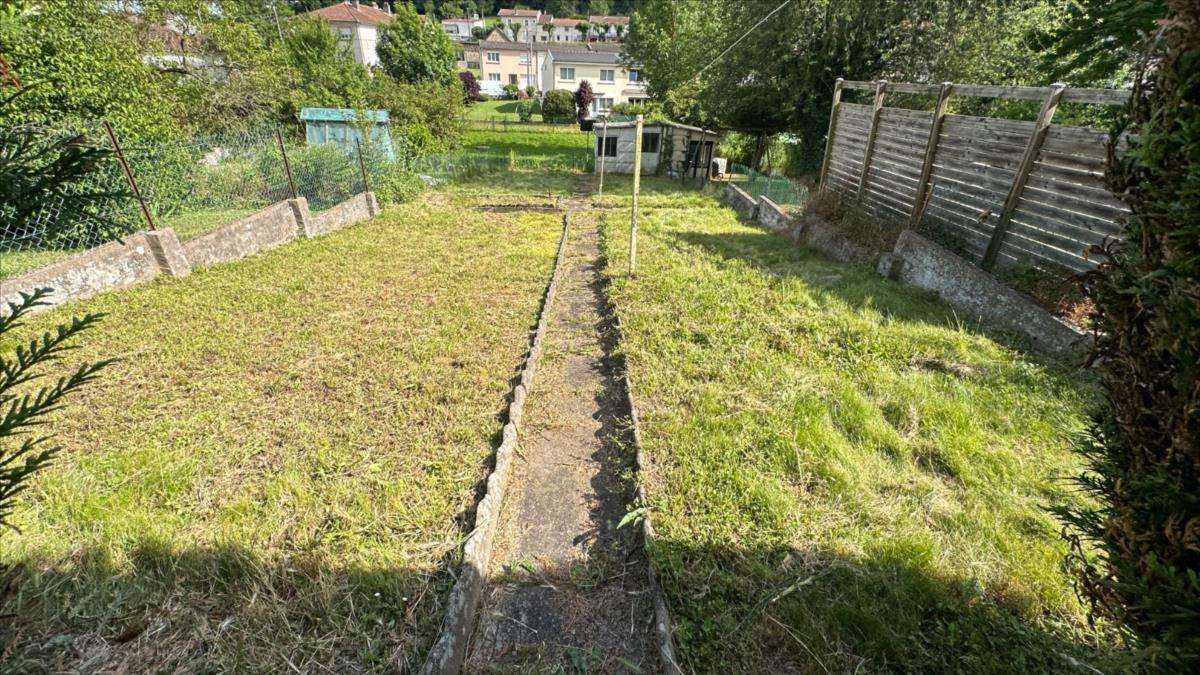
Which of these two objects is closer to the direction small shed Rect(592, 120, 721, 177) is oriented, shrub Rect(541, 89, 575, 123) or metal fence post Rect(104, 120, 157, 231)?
the metal fence post

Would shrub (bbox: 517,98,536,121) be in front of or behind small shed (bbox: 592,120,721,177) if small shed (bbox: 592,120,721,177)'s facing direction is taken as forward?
behind

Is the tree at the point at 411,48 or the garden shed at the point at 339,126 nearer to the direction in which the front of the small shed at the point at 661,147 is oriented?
the garden shed

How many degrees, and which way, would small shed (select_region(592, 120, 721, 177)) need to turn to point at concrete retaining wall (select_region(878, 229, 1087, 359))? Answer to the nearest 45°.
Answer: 0° — it already faces it

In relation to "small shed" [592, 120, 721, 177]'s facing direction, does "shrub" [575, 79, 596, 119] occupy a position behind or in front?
behind

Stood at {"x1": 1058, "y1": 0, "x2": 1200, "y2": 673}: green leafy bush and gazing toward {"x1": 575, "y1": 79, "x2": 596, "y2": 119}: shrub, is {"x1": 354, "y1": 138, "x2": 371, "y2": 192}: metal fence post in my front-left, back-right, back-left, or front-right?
front-left

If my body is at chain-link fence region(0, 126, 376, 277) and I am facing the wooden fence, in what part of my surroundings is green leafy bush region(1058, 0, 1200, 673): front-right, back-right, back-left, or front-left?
front-right

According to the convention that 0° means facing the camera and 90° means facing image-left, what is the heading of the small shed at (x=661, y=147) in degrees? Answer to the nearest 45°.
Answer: approximately 0°

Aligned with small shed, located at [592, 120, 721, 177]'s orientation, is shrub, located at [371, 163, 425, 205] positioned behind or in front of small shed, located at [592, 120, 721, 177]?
in front

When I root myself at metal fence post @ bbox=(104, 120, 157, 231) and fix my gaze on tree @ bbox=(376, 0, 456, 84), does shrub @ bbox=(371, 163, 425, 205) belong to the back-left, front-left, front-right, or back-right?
front-right

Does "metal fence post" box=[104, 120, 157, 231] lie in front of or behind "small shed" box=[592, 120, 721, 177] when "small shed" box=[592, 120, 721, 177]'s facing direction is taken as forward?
in front

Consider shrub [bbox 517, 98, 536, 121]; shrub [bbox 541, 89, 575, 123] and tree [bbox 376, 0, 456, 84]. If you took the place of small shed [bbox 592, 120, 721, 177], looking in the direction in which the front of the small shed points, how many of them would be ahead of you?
0

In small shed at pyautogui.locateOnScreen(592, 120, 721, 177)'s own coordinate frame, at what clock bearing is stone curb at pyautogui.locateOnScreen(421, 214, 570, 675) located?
The stone curb is roughly at 12 o'clock from the small shed.

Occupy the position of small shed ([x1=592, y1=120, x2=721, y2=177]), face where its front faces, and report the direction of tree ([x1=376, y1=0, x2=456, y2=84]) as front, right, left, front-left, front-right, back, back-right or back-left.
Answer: back-right

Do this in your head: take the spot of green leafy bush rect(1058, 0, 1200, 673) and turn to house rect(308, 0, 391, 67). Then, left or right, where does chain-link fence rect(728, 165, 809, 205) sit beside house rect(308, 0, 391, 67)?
right

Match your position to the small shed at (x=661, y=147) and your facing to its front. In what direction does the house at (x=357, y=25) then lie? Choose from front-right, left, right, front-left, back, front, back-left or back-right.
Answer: back-right

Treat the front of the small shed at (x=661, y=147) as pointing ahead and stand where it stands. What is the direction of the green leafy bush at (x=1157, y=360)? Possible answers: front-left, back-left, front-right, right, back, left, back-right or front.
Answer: front
